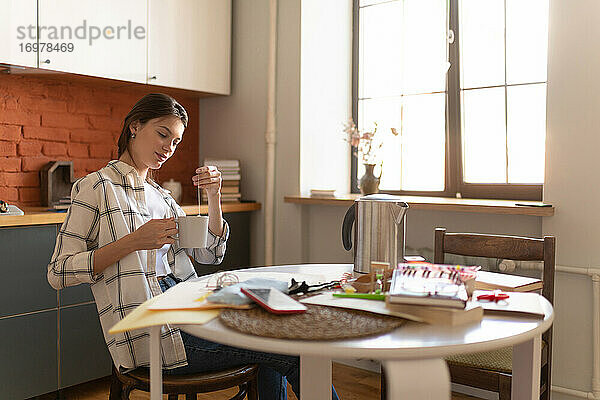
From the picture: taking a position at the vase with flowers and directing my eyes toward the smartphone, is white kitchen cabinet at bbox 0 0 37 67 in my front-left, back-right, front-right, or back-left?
front-right

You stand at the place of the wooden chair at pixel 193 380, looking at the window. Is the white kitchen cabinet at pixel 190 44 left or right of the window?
left

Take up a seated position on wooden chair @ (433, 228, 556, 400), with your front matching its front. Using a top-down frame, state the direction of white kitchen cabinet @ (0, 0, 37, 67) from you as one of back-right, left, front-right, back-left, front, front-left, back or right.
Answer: front-right

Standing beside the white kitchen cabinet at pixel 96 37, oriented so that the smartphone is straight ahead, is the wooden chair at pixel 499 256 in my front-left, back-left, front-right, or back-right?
front-left

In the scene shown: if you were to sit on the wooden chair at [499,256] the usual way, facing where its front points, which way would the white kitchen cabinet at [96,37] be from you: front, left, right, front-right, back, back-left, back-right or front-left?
front-right

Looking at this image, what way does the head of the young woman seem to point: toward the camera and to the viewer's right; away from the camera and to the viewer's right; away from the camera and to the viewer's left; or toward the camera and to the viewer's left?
toward the camera and to the viewer's right

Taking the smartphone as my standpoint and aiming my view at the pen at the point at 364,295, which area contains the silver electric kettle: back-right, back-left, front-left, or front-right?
front-left

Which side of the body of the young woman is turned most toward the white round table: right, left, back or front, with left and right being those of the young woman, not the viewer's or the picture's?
front

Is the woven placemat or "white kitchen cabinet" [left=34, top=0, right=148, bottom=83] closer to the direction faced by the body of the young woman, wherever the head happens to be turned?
the woven placemat

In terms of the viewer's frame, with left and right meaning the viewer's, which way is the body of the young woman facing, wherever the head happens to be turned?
facing the viewer and to the right of the viewer

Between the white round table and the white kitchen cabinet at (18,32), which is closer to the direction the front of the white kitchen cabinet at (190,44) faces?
the white round table

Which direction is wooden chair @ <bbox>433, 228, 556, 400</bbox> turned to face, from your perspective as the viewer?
facing the viewer and to the left of the viewer
